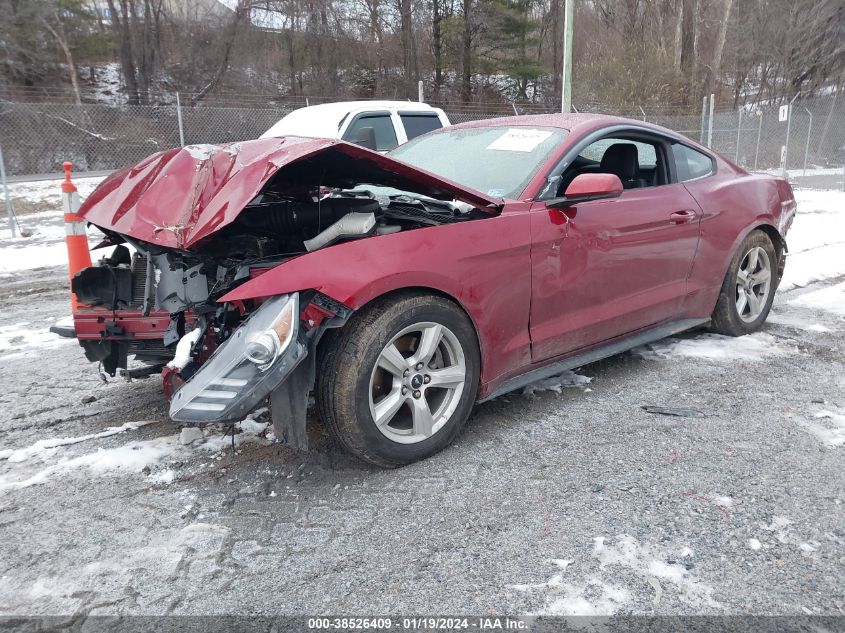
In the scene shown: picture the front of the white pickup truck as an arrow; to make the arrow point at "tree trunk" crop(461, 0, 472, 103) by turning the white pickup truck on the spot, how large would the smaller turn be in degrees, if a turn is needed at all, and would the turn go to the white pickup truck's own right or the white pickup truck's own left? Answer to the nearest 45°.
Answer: approximately 135° to the white pickup truck's own right

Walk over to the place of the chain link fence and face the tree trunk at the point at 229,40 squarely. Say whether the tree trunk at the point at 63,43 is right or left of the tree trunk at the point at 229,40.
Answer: left

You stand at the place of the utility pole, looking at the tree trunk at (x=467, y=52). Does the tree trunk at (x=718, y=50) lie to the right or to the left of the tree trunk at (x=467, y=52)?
right

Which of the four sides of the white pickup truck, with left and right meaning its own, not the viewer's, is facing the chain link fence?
right

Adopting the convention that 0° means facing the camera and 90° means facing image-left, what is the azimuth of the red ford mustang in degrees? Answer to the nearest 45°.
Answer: approximately 45°

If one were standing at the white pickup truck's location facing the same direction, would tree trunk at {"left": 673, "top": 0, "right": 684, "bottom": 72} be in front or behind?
behind

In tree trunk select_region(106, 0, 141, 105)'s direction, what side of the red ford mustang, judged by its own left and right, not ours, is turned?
right

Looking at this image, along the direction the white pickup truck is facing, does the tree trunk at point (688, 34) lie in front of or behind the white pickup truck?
behind

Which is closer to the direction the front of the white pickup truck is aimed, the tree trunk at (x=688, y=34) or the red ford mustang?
the red ford mustang

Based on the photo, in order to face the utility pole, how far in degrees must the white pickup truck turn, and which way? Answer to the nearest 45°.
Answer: approximately 180°

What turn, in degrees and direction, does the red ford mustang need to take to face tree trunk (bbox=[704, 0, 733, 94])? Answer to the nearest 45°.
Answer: approximately 180°

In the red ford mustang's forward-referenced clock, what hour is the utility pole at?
The utility pole is roughly at 5 o'clock from the red ford mustang.

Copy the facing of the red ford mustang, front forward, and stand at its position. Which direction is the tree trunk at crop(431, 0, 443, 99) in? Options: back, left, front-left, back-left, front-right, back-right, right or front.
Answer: back-right
